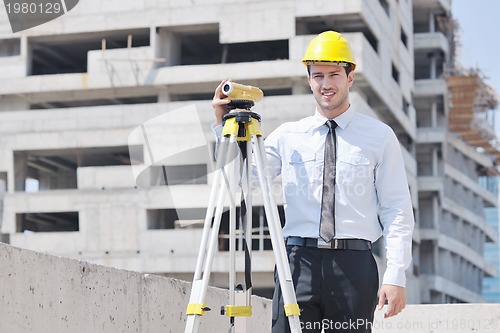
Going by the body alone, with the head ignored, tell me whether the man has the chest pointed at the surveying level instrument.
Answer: no

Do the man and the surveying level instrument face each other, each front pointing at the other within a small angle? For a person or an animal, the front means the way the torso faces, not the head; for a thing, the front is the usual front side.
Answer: no

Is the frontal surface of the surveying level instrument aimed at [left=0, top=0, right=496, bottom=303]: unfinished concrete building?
no

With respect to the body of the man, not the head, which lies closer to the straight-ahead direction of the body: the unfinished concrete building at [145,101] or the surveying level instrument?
the surveying level instrument

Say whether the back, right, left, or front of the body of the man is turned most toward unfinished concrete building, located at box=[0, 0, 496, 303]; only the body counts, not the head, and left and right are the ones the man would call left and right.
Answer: back

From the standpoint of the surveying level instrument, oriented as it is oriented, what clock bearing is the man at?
The man is roughly at 7 o'clock from the surveying level instrument.

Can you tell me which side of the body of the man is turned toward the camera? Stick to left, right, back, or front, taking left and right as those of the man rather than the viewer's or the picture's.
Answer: front

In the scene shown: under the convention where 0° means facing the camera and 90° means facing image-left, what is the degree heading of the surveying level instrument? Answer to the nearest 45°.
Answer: approximately 45°

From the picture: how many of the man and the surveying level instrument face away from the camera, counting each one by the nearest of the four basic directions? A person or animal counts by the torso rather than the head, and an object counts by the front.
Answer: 0

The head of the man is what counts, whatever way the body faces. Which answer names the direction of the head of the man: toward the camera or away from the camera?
toward the camera
